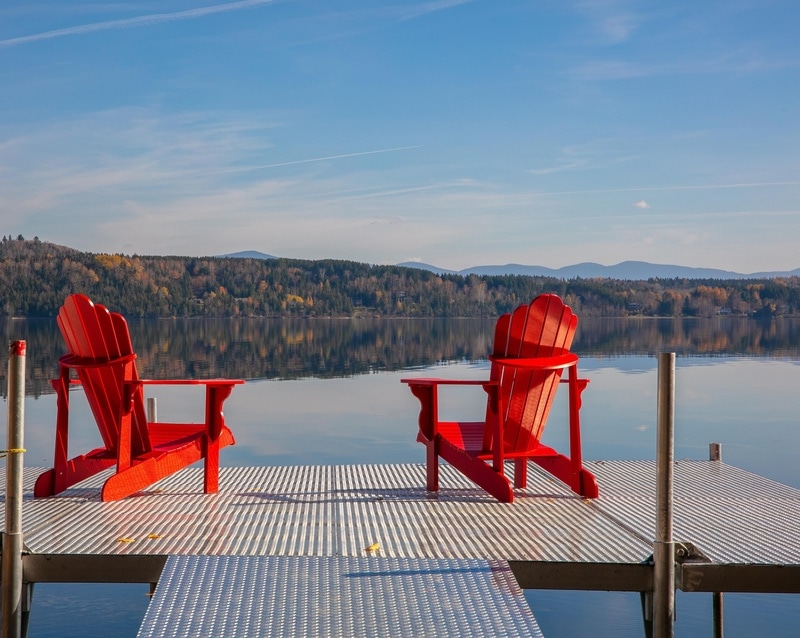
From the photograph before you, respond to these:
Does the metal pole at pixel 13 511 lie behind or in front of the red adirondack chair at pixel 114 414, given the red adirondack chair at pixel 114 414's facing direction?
behind

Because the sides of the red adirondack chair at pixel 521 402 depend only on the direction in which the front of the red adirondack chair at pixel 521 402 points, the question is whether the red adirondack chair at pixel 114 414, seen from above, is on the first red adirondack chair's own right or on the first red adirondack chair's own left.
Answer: on the first red adirondack chair's own left

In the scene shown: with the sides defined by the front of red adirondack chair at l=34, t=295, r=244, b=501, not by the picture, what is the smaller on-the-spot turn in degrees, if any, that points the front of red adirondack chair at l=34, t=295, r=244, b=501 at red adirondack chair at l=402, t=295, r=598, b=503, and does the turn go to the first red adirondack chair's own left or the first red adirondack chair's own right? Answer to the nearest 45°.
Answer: approximately 45° to the first red adirondack chair's own right

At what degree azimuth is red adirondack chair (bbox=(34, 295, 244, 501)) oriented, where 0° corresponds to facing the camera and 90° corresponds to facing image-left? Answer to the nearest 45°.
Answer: approximately 225°

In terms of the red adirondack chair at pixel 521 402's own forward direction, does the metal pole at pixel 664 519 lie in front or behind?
behind

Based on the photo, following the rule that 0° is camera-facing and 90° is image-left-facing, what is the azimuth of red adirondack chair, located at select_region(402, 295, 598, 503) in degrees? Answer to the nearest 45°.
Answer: approximately 135°
